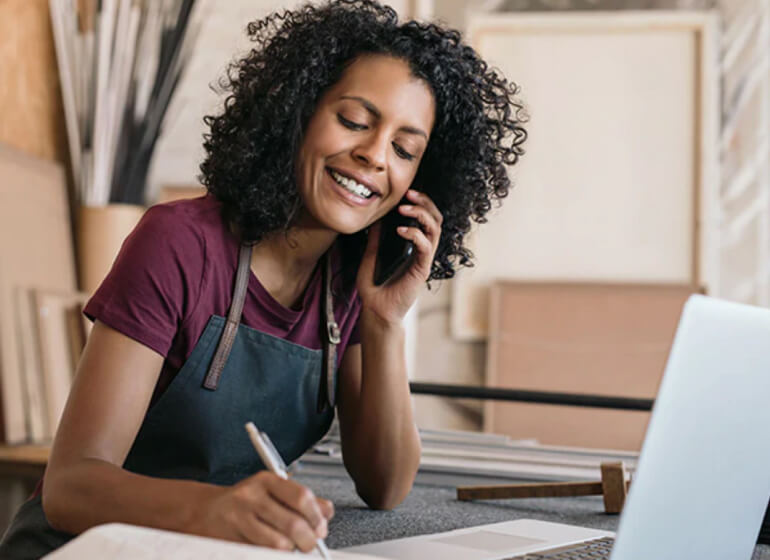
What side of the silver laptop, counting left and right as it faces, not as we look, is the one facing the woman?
front

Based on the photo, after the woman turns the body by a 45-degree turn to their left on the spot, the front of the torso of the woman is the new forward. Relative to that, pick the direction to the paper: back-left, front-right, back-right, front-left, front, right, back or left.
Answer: right

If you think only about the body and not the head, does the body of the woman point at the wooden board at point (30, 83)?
no

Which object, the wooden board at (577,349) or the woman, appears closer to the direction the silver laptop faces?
the woman

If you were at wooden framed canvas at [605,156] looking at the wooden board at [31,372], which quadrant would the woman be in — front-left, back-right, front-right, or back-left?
front-left

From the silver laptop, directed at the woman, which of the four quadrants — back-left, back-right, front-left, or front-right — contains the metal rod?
front-right

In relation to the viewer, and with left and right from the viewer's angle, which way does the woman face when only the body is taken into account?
facing the viewer and to the right of the viewer

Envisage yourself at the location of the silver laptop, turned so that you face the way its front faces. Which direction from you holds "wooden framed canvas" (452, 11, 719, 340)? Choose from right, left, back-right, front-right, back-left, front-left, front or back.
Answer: front-right

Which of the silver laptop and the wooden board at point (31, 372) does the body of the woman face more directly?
the silver laptop

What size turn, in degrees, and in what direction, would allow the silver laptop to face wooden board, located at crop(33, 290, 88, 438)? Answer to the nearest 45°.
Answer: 0° — it already faces it

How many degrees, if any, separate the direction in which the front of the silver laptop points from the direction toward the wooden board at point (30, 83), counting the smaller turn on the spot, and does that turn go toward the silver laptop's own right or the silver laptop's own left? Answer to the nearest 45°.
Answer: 0° — it already faces it

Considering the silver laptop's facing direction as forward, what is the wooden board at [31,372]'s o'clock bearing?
The wooden board is roughly at 12 o'clock from the silver laptop.

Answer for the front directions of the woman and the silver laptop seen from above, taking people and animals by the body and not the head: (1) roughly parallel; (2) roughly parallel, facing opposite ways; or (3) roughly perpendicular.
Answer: roughly parallel, facing opposite ways

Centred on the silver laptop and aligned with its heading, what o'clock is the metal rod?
The metal rod is roughly at 1 o'clock from the silver laptop.

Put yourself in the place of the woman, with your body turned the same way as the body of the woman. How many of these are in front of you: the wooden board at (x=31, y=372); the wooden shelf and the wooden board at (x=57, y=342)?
0

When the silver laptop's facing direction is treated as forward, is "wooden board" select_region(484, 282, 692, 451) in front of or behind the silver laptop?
in front

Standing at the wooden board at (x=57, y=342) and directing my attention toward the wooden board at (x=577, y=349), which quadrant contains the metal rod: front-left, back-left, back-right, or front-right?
front-right
